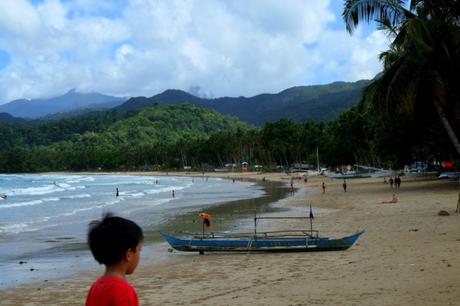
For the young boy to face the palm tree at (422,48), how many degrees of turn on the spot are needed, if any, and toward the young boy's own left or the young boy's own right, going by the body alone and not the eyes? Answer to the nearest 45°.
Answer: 0° — they already face it

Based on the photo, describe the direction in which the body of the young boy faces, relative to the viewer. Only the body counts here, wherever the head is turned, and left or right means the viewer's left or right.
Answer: facing away from the viewer and to the right of the viewer
